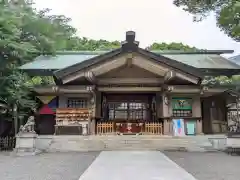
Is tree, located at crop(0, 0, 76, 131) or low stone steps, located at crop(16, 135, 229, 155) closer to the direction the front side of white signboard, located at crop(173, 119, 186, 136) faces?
the low stone steps

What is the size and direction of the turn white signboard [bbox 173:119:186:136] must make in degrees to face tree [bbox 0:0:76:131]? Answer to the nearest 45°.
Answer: approximately 90° to its right

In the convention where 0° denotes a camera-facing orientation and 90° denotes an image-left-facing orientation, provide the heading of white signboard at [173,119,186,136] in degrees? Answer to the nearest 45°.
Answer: approximately 0°

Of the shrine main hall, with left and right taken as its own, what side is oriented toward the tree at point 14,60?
right
